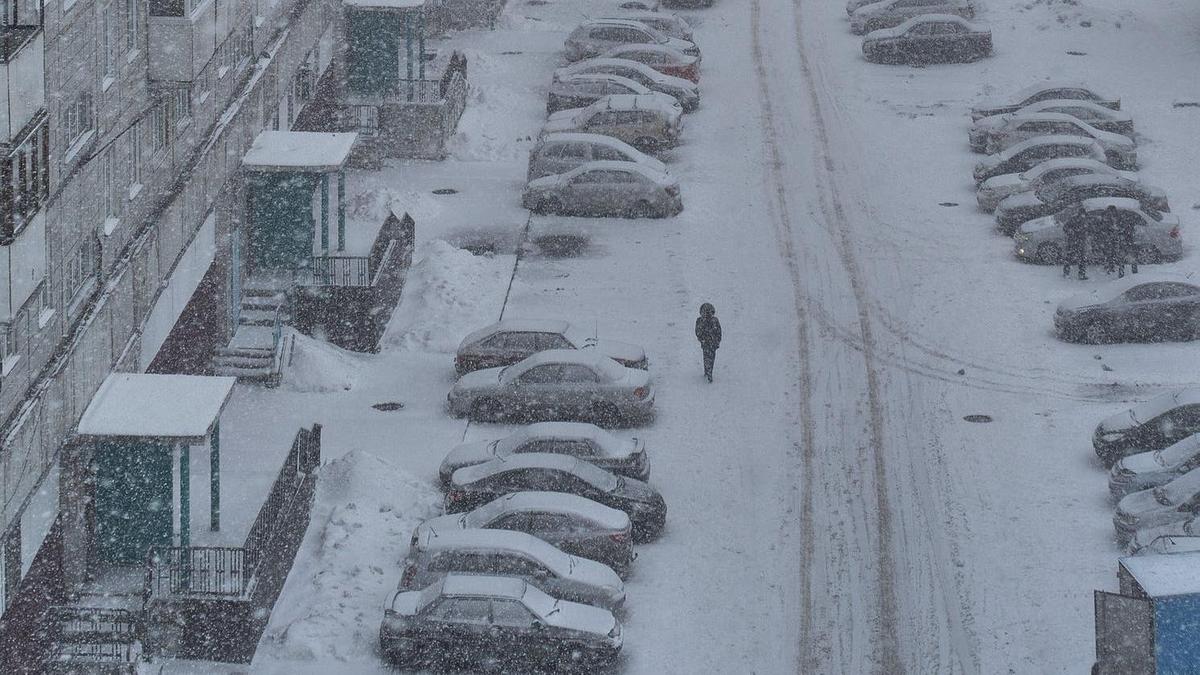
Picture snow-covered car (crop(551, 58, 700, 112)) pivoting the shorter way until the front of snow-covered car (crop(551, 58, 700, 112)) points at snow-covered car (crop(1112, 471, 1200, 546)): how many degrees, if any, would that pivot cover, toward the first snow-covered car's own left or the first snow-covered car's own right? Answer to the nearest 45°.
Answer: approximately 90° to the first snow-covered car's own right

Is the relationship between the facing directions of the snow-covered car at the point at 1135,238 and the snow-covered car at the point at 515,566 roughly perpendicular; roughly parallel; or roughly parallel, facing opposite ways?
roughly parallel, facing opposite ways

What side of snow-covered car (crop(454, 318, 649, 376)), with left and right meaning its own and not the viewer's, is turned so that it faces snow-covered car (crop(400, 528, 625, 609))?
right

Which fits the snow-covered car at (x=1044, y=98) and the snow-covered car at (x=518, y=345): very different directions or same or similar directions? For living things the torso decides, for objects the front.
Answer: very different directions

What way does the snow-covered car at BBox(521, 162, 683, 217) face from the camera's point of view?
to the viewer's left

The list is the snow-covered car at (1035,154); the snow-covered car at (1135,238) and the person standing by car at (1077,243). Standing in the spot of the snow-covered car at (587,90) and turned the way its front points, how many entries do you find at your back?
0

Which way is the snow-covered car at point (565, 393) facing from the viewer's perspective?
to the viewer's left

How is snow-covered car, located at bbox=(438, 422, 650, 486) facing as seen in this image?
to the viewer's left

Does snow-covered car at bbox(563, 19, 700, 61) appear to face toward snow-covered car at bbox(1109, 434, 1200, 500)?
no

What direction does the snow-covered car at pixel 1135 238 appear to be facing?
to the viewer's left

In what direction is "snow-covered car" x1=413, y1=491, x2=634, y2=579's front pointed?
to the viewer's left

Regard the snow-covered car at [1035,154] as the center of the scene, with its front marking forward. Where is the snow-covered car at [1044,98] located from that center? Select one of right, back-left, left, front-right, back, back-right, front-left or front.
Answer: right
